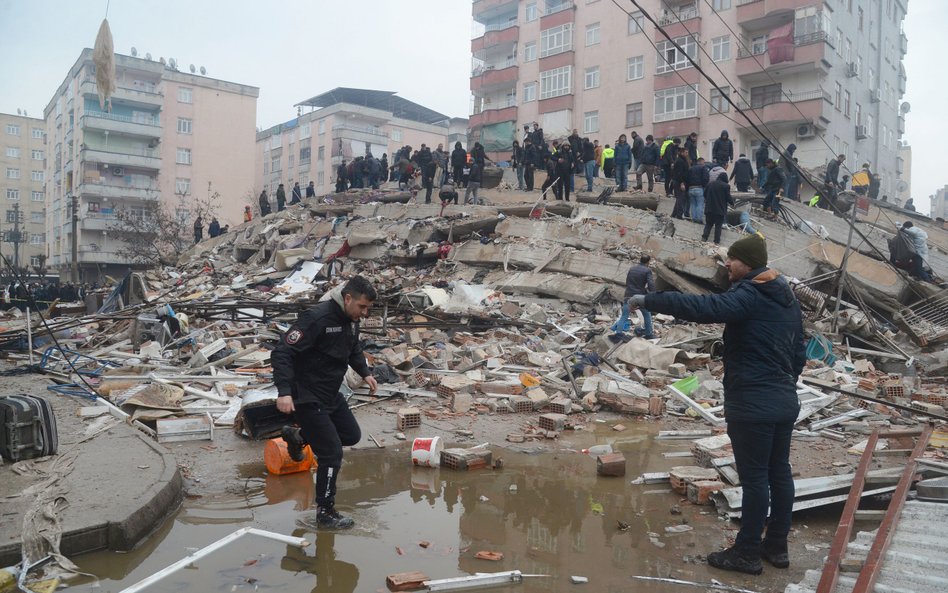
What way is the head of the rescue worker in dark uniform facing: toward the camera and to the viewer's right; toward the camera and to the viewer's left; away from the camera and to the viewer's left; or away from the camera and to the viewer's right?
toward the camera and to the viewer's right

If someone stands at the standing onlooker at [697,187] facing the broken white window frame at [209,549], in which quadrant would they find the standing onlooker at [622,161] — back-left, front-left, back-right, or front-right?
back-right

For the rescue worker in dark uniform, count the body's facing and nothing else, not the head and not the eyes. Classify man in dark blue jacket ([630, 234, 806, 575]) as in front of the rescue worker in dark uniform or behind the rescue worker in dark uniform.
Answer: in front

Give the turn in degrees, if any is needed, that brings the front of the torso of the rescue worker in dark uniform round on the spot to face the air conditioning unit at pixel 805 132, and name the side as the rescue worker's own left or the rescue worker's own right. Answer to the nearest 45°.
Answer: approximately 90° to the rescue worker's own left

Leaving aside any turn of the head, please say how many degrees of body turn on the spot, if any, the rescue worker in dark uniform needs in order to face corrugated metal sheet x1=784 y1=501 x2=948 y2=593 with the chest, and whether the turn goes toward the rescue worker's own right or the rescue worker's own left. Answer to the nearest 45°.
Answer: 0° — they already face it

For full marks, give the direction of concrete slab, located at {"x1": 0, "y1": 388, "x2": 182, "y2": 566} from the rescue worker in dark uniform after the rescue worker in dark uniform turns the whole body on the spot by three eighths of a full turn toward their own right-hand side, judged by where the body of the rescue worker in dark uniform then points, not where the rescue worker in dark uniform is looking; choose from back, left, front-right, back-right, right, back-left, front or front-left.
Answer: front

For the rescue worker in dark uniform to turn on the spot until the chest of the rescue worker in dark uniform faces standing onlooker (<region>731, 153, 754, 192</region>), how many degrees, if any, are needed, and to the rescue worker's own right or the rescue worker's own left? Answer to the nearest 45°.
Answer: approximately 90° to the rescue worker's own left

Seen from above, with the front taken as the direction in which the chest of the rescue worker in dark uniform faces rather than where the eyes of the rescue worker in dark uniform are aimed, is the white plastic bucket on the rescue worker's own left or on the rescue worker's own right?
on the rescue worker's own left

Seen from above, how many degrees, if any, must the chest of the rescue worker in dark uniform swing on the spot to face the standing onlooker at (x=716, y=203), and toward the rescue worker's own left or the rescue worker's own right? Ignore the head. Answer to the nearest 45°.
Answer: approximately 90° to the rescue worker's own left

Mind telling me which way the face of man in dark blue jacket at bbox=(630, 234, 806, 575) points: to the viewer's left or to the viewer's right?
to the viewer's left

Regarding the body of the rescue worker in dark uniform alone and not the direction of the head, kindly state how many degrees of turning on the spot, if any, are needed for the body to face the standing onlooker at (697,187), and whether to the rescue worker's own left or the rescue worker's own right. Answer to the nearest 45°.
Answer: approximately 90° to the rescue worker's own left

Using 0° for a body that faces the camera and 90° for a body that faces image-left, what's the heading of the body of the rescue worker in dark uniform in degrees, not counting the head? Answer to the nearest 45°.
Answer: approximately 315°
